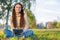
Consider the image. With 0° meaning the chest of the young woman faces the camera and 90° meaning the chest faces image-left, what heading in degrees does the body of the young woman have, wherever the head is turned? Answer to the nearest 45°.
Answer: approximately 0°
